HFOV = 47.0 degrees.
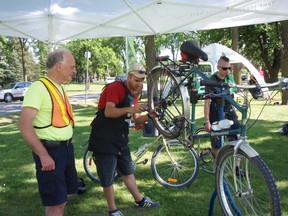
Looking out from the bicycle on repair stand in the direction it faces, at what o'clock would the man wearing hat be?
The man wearing hat is roughly at 5 o'clock from the bicycle on repair stand.

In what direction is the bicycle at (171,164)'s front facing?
to the viewer's right

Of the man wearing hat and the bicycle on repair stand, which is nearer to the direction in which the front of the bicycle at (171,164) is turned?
the bicycle on repair stand

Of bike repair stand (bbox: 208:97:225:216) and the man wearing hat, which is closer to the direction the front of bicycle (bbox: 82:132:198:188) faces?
the bike repair stand

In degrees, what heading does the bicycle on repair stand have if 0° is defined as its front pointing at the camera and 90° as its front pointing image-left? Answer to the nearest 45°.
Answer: approximately 315°

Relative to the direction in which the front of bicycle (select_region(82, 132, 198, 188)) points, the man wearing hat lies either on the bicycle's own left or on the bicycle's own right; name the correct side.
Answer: on the bicycle's own right

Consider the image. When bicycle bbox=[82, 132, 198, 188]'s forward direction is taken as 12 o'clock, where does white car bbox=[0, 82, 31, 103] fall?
The white car is roughly at 8 o'clock from the bicycle.

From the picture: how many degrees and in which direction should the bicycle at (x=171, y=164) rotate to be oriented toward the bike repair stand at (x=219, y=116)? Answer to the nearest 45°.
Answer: approximately 90° to its right

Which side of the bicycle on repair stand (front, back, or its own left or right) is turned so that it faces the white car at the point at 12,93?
back
